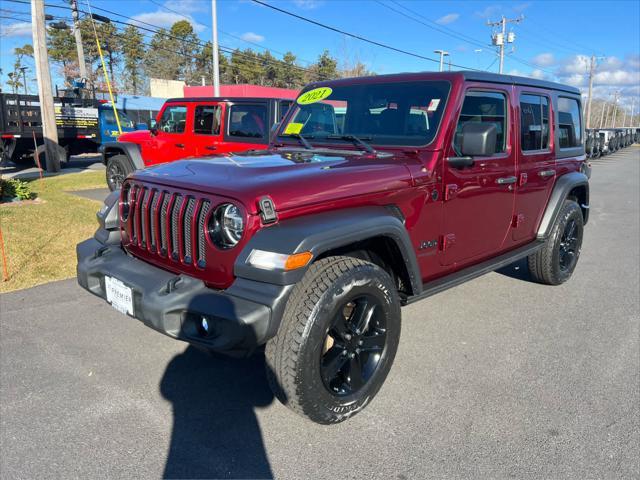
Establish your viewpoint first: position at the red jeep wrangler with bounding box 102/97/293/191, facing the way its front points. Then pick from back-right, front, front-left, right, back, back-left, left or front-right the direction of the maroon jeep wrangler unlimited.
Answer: back-left

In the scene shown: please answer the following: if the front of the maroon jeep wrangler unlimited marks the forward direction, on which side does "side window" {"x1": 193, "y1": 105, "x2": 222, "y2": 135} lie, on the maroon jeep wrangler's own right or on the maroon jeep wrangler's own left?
on the maroon jeep wrangler's own right

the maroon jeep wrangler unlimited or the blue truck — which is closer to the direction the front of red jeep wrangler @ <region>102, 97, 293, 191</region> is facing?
the blue truck

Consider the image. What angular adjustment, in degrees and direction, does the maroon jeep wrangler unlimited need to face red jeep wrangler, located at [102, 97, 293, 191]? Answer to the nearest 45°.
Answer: approximately 135° to its right

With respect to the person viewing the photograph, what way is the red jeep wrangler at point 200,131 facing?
facing away from the viewer and to the left of the viewer

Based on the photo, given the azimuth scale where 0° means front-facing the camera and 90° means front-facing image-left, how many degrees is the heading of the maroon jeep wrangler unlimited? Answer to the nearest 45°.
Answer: approximately 45°

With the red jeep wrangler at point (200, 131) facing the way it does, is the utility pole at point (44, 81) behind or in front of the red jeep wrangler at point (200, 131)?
in front

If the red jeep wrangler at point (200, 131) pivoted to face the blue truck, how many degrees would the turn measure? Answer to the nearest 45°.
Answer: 0° — it already faces it

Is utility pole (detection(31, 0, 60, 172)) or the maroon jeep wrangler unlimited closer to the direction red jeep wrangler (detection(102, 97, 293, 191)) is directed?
the utility pole

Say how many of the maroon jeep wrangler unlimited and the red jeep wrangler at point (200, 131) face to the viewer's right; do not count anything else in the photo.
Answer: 0

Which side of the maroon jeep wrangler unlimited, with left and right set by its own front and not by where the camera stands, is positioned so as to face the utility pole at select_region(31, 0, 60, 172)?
right
